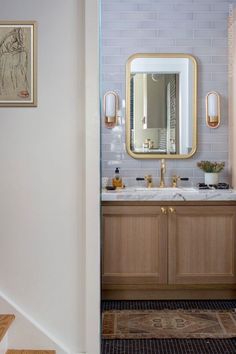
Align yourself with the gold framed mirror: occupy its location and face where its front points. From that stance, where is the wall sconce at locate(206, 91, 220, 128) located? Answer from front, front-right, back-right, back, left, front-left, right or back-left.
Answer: left

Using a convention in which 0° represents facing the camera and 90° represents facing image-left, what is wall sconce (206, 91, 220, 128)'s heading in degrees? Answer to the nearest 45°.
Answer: approximately 0°

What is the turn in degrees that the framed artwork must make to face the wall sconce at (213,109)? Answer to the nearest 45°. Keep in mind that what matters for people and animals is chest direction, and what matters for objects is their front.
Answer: approximately 135° to its left

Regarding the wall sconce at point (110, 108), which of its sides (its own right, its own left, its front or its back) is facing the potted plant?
left

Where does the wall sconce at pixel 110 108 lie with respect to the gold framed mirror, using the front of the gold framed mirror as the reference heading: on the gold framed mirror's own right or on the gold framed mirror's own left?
on the gold framed mirror's own right

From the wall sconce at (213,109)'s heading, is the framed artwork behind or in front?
in front
